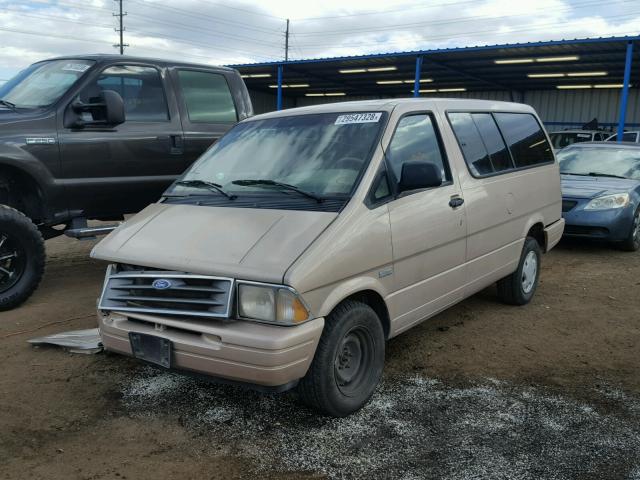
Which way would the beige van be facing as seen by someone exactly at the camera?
facing the viewer and to the left of the viewer

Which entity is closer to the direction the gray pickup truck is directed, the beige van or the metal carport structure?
the beige van

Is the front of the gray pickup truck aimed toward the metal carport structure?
no

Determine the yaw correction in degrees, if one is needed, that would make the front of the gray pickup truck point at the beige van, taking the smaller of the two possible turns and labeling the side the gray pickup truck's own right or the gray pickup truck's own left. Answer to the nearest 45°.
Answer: approximately 90° to the gray pickup truck's own left

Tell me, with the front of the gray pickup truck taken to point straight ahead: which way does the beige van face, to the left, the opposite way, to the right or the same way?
the same way

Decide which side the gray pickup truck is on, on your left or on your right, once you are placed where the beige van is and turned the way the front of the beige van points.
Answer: on your right

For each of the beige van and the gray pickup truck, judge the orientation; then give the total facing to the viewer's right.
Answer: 0

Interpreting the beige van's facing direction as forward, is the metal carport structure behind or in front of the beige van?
behind
